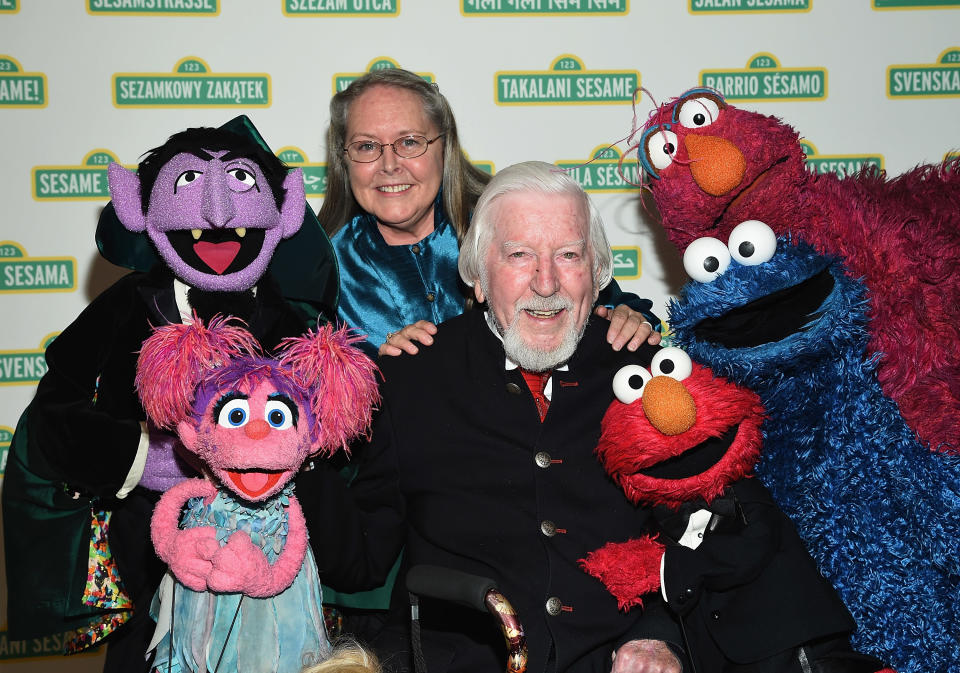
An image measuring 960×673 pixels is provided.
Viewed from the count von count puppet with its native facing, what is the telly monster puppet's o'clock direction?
The telly monster puppet is roughly at 10 o'clock from the count von count puppet.

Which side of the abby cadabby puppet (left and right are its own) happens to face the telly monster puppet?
left

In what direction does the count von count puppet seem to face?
toward the camera

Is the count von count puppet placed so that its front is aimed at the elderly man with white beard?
no

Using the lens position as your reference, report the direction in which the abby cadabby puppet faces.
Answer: facing the viewer

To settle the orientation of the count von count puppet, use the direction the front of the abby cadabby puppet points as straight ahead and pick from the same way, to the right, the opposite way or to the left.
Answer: the same way

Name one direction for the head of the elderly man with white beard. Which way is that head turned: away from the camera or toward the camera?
toward the camera

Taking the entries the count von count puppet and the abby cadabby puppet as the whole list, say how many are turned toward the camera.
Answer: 2

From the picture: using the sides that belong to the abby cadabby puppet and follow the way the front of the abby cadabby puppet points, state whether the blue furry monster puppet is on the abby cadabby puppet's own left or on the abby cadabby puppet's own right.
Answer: on the abby cadabby puppet's own left
